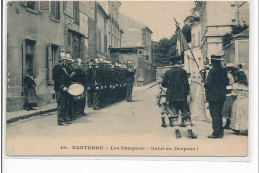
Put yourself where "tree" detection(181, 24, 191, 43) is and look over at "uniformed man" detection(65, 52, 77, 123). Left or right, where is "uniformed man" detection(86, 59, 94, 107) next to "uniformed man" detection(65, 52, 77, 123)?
right
